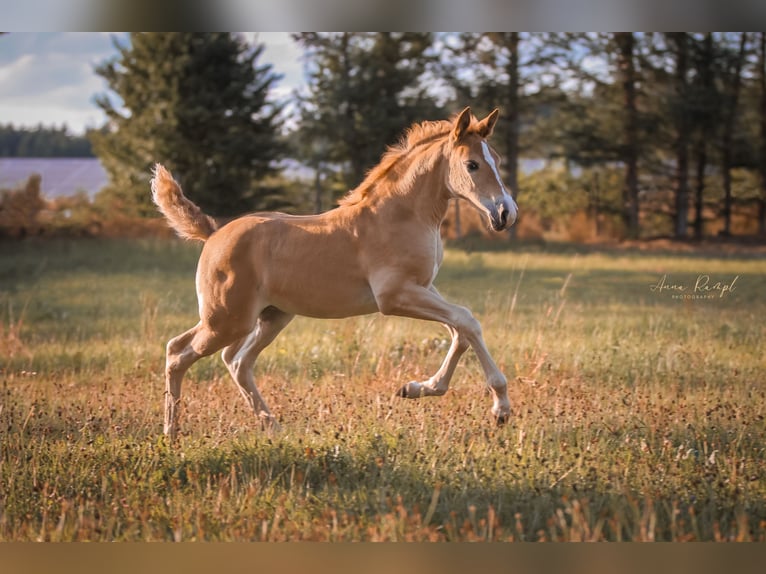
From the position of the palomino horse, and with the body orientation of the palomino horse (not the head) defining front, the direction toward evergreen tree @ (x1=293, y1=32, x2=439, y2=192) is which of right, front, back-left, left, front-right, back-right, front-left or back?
left

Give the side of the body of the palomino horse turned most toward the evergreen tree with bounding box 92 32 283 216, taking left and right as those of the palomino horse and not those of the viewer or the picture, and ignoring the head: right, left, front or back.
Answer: left

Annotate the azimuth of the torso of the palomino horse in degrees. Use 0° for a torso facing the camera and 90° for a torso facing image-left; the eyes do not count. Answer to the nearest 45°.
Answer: approximately 270°

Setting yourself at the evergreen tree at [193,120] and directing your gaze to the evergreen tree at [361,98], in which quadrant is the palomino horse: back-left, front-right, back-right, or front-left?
front-right

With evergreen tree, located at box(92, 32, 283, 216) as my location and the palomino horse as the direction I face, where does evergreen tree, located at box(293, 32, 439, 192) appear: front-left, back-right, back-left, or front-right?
front-left
